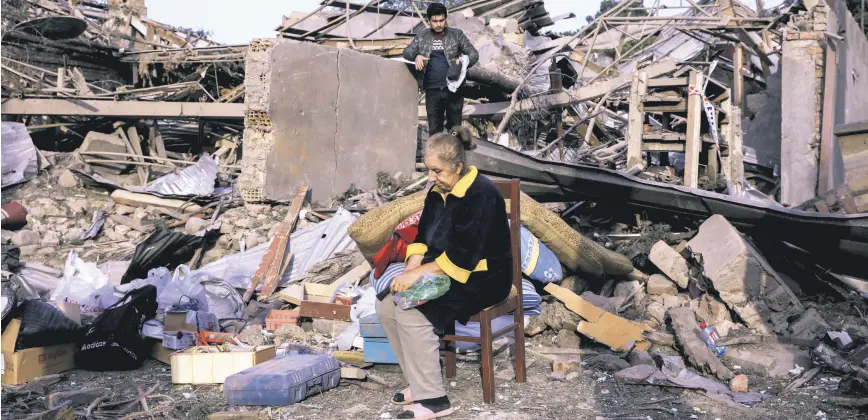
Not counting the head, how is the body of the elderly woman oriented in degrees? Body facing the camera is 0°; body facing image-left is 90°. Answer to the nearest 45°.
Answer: approximately 45°

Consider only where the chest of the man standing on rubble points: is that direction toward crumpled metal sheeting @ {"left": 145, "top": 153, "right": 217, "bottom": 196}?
no

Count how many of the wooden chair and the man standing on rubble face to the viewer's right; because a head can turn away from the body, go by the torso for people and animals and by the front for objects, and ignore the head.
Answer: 0

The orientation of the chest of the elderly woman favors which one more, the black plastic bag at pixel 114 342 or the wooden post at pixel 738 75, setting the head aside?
the black plastic bag

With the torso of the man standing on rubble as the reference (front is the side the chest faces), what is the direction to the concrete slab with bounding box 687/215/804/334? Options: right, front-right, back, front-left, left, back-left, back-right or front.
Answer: front-left

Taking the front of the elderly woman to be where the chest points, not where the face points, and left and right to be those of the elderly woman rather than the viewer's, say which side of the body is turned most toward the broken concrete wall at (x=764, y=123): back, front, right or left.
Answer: back

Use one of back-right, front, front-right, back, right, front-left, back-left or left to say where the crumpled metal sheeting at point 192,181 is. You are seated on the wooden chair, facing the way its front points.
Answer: right

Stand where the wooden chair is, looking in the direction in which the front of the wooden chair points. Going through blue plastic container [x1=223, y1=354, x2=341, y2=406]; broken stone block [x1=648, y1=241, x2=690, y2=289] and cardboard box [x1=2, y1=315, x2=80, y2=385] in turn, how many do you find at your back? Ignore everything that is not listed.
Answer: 1

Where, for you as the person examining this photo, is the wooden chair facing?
facing the viewer and to the left of the viewer

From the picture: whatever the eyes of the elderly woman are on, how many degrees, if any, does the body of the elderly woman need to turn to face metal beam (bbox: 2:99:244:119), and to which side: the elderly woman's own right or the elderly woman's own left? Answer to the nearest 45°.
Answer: approximately 90° to the elderly woman's own right

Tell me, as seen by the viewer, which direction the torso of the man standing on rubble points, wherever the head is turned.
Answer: toward the camera

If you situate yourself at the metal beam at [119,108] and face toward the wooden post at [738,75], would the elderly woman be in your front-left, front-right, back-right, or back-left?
front-right

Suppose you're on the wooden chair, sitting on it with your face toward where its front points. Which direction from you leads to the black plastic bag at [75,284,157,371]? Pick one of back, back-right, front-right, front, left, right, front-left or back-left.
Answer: front-right

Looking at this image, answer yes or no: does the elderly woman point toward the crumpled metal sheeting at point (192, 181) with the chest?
no

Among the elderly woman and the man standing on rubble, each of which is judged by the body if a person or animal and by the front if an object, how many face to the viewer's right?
0

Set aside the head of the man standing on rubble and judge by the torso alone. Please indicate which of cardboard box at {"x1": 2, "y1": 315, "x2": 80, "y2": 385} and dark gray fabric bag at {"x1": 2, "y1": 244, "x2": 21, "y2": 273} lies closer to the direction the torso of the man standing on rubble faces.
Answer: the cardboard box

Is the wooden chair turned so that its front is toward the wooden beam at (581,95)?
no

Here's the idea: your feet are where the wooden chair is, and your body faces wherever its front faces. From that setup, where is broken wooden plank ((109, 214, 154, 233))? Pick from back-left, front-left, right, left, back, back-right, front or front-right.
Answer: right

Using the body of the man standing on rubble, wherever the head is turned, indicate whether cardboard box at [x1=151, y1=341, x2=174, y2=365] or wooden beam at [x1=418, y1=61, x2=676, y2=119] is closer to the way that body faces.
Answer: the cardboard box

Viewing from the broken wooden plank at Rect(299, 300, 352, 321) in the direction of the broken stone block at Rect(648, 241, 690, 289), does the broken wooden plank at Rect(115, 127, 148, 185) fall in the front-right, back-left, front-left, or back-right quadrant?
back-left

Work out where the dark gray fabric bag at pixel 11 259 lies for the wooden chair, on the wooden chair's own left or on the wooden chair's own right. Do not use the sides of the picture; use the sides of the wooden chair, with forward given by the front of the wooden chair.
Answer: on the wooden chair's own right

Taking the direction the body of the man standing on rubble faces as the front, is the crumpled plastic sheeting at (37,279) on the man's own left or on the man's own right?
on the man's own right
